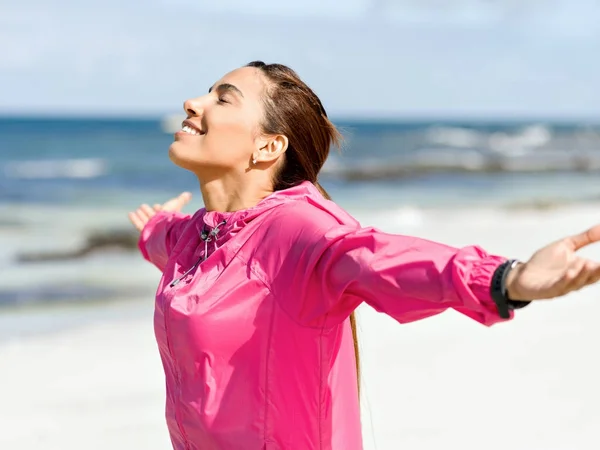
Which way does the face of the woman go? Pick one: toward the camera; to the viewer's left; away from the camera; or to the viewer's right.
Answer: to the viewer's left

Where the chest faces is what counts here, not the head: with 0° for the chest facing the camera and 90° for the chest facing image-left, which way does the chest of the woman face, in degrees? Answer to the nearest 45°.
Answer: approximately 45°
